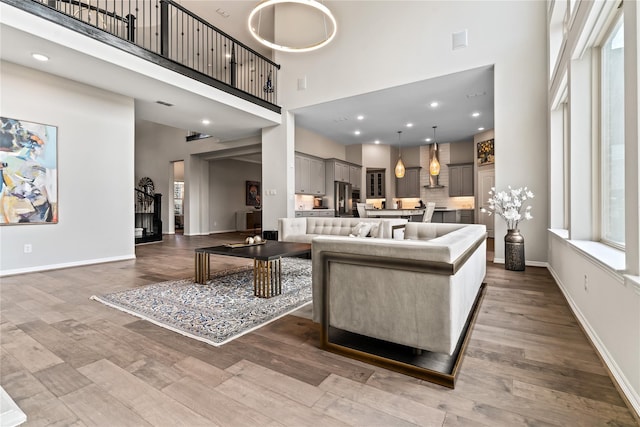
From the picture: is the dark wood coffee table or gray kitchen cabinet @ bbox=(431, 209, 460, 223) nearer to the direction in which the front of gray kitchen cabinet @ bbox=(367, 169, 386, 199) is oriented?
the dark wood coffee table

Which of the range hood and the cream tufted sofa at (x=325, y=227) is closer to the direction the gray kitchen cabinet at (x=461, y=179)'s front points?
the cream tufted sofa

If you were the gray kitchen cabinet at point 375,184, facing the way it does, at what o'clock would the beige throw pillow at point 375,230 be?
The beige throw pillow is roughly at 12 o'clock from the gray kitchen cabinet.

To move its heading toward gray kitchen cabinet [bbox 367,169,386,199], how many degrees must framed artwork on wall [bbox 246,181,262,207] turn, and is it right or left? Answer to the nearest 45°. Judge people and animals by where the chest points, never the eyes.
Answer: approximately 45° to its left

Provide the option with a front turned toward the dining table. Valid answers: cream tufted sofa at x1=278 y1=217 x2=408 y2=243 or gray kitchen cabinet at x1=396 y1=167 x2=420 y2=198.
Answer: the gray kitchen cabinet

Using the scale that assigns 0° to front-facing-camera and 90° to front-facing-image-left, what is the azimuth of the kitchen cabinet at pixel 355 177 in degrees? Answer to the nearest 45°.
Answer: approximately 315°

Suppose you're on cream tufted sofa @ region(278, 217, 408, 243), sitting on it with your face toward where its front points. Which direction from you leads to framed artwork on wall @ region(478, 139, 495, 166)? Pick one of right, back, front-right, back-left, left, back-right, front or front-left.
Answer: back-left

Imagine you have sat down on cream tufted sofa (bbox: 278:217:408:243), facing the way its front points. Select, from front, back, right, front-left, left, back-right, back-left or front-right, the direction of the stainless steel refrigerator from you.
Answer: back

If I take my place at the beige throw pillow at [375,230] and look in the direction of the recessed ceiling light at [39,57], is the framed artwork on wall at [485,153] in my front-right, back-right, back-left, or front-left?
back-right
